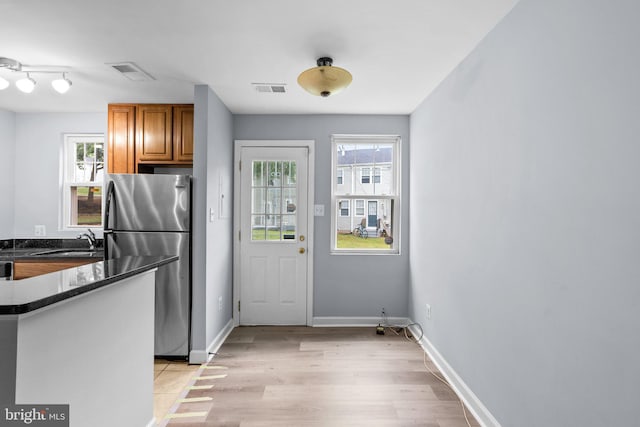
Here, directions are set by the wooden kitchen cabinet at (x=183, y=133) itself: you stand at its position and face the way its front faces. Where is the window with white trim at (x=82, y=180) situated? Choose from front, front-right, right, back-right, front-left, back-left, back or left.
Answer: back-right

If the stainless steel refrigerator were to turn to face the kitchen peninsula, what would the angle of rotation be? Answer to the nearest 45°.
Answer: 0° — it already faces it

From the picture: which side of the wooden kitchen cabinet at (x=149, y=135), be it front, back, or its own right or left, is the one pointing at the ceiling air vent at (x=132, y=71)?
front

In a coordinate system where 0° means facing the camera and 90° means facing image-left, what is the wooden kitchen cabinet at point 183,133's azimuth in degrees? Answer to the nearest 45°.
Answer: approximately 0°

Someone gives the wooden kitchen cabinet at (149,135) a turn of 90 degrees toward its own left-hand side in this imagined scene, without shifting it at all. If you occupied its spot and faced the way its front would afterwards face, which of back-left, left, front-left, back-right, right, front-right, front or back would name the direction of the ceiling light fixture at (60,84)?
back-right

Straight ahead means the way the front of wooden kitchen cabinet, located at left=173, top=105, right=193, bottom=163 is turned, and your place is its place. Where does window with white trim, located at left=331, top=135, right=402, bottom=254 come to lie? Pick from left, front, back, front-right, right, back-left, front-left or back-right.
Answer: left

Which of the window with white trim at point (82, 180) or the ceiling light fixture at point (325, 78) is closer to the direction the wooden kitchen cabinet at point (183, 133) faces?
the ceiling light fixture

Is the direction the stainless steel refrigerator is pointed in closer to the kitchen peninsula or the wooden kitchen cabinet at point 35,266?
the kitchen peninsula

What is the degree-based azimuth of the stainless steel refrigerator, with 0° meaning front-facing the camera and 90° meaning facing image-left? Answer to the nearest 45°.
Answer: approximately 0°
